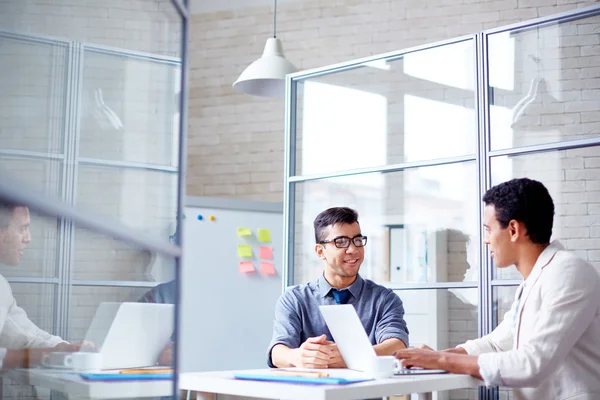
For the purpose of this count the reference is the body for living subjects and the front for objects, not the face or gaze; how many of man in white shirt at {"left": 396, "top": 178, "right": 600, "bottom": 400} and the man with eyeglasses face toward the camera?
1

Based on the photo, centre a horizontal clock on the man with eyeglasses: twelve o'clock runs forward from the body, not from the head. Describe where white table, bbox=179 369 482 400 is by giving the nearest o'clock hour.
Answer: The white table is roughly at 12 o'clock from the man with eyeglasses.

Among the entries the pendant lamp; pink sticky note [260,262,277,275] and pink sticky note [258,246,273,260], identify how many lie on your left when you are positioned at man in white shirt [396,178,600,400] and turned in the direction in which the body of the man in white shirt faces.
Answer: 0

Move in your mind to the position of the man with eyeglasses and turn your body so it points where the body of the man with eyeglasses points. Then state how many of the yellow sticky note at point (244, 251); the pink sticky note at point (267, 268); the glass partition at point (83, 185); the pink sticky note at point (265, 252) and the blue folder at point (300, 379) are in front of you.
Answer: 2

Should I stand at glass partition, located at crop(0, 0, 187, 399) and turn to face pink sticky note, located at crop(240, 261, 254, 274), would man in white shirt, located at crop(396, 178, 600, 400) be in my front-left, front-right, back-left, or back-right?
front-right

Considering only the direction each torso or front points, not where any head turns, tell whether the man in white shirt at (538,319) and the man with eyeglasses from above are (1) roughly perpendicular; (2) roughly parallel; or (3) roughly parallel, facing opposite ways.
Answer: roughly perpendicular

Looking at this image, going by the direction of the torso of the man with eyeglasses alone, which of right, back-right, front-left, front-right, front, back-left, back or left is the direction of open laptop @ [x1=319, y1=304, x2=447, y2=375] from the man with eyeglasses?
front

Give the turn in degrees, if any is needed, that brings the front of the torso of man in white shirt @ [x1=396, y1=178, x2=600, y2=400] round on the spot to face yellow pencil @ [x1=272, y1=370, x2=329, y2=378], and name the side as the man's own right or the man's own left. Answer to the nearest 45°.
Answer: approximately 45° to the man's own left

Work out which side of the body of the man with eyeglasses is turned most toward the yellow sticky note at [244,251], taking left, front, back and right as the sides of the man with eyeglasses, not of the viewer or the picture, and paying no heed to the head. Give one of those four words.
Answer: back

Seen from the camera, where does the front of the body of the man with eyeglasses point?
toward the camera

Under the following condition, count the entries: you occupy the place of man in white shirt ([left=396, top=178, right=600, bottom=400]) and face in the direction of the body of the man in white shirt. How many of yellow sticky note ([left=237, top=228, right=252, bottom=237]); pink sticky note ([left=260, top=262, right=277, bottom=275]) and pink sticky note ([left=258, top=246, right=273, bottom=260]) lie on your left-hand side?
0

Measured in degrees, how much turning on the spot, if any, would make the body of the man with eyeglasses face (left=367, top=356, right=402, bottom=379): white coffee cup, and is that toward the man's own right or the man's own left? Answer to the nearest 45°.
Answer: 0° — they already face it

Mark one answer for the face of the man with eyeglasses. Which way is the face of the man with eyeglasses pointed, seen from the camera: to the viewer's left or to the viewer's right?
to the viewer's right

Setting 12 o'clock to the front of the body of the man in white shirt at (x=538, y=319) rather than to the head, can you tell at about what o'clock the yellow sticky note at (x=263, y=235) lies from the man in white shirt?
The yellow sticky note is roughly at 2 o'clock from the man in white shirt.

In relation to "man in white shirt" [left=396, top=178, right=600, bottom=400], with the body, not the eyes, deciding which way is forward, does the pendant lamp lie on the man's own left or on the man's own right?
on the man's own right

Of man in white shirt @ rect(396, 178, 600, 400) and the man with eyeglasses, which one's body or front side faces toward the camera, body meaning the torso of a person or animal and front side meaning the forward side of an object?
the man with eyeglasses

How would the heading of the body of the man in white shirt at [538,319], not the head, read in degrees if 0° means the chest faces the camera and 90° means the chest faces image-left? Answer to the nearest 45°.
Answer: approximately 90°

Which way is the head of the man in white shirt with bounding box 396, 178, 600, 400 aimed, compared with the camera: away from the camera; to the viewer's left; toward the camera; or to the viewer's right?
to the viewer's left
